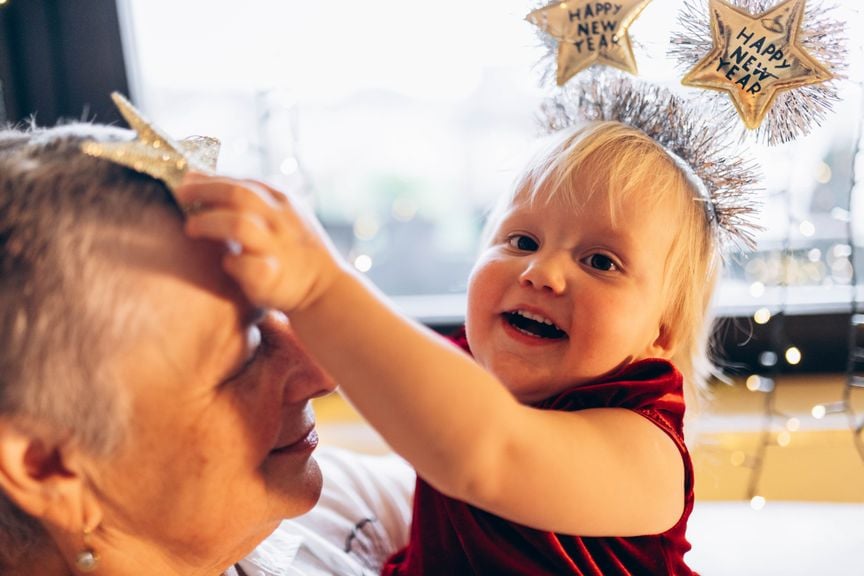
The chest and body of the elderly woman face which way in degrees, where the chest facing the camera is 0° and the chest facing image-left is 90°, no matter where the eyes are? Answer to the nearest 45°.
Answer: approximately 270°

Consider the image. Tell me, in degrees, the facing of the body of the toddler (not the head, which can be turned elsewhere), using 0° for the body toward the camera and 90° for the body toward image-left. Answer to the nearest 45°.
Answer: approximately 45°

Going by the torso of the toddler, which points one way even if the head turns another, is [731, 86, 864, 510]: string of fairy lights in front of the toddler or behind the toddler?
behind

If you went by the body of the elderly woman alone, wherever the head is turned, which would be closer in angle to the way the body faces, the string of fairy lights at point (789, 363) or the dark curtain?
the string of fairy lights

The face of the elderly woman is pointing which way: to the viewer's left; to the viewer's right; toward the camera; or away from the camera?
to the viewer's right
